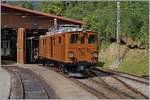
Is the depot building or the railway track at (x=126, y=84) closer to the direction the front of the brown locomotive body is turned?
the railway track

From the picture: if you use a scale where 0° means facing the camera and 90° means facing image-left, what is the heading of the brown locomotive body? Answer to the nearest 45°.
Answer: approximately 315°

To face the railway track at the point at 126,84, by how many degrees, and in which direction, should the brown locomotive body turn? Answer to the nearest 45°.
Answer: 0° — it already faces it

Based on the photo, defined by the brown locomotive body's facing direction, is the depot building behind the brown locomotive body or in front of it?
behind
